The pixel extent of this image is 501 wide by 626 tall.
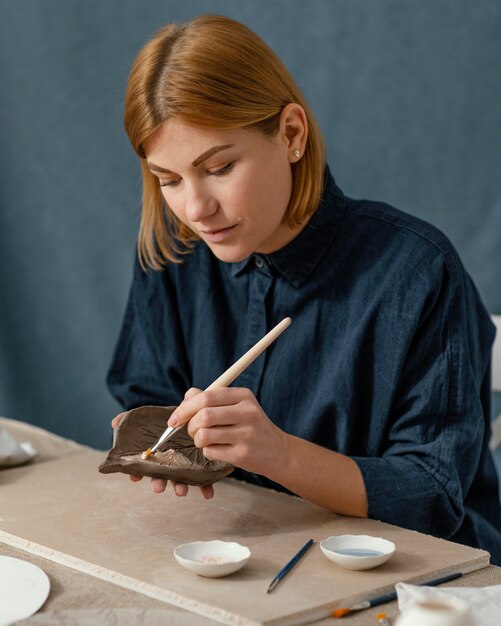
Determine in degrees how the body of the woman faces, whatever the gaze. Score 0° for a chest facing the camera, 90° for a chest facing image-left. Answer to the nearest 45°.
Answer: approximately 45°

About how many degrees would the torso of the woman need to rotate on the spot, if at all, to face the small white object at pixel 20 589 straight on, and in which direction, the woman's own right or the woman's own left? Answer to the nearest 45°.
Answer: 0° — they already face it

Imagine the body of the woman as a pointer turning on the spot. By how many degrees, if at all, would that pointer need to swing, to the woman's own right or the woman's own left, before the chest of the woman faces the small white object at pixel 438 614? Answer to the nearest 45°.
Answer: approximately 45° to the woman's own left

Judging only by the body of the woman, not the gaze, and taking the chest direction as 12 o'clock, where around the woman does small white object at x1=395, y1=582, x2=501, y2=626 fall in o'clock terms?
The small white object is roughly at 10 o'clock from the woman.
